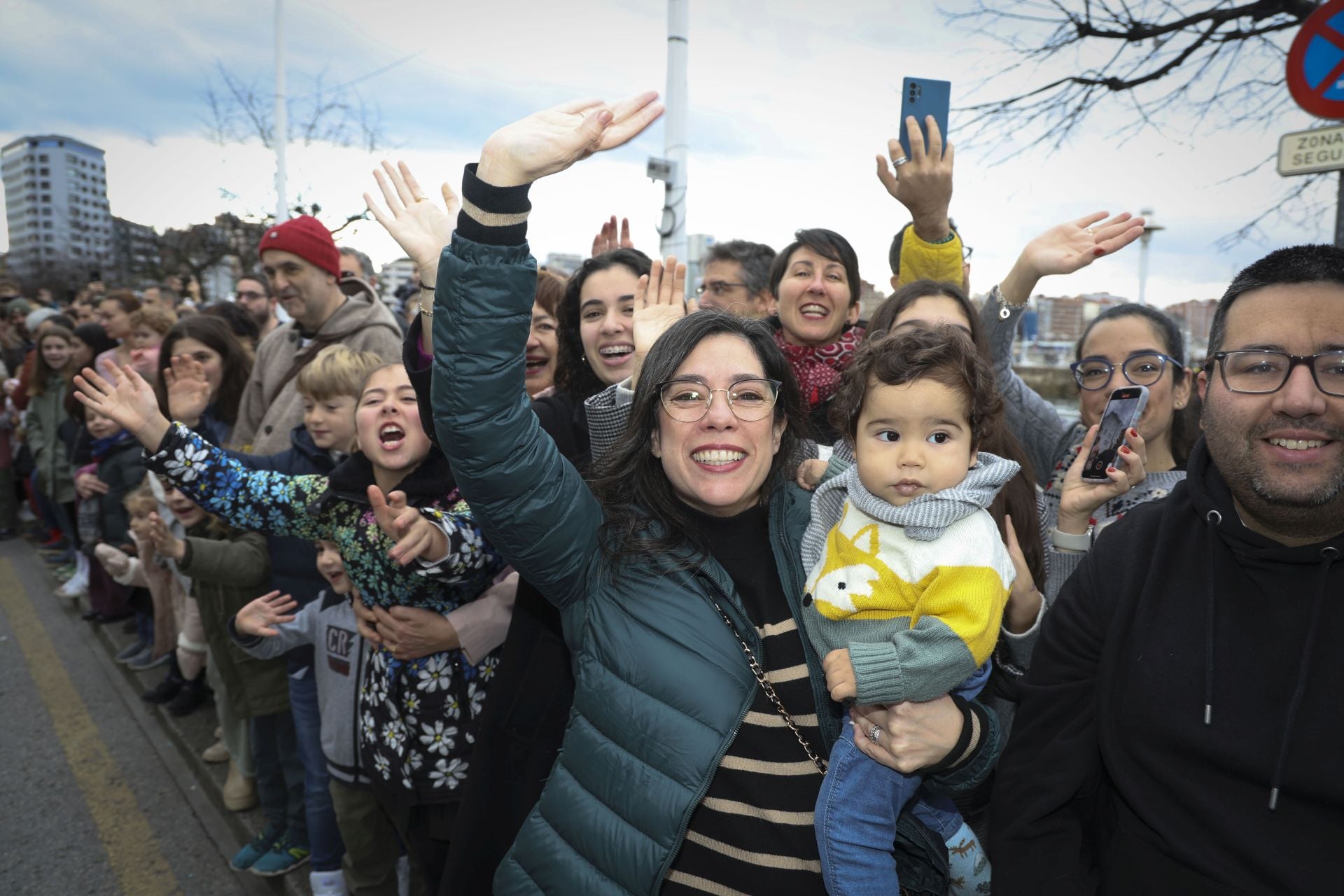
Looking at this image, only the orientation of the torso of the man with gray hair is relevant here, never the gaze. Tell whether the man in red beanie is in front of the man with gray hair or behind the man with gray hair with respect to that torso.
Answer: in front

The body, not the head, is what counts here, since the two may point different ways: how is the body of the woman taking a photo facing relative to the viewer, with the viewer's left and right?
facing the viewer and to the left of the viewer

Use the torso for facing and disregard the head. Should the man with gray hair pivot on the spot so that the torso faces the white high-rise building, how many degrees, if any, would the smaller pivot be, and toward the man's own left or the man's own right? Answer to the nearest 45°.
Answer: approximately 90° to the man's own right

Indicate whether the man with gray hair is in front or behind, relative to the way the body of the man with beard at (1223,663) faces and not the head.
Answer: behind

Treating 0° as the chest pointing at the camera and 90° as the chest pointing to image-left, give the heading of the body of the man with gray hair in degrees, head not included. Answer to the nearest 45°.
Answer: approximately 45°

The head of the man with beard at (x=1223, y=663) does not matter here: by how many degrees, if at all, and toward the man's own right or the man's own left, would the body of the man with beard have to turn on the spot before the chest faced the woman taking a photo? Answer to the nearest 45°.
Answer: approximately 180°

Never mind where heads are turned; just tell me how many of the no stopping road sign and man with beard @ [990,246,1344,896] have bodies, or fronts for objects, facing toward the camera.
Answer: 2

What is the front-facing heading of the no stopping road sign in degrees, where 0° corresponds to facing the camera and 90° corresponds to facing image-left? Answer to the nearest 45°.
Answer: approximately 0°

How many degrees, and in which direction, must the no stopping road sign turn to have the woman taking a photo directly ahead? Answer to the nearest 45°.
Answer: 0° — it already faces them

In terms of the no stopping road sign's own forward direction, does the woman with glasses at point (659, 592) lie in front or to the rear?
in front

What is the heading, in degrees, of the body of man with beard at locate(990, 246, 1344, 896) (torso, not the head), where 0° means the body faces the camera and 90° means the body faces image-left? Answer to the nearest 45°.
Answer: approximately 0°

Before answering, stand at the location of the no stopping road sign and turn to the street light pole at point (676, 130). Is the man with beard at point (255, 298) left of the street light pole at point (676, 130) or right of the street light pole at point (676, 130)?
left

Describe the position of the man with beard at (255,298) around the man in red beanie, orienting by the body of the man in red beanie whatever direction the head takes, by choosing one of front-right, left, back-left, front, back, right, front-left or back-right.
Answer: back-right
